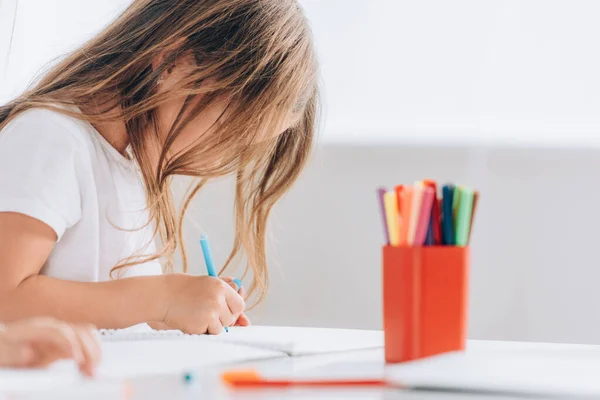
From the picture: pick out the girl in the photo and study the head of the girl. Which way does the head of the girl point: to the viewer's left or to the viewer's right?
to the viewer's right

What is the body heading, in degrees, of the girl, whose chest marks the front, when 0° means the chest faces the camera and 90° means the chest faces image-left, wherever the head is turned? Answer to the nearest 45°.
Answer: approximately 270°
